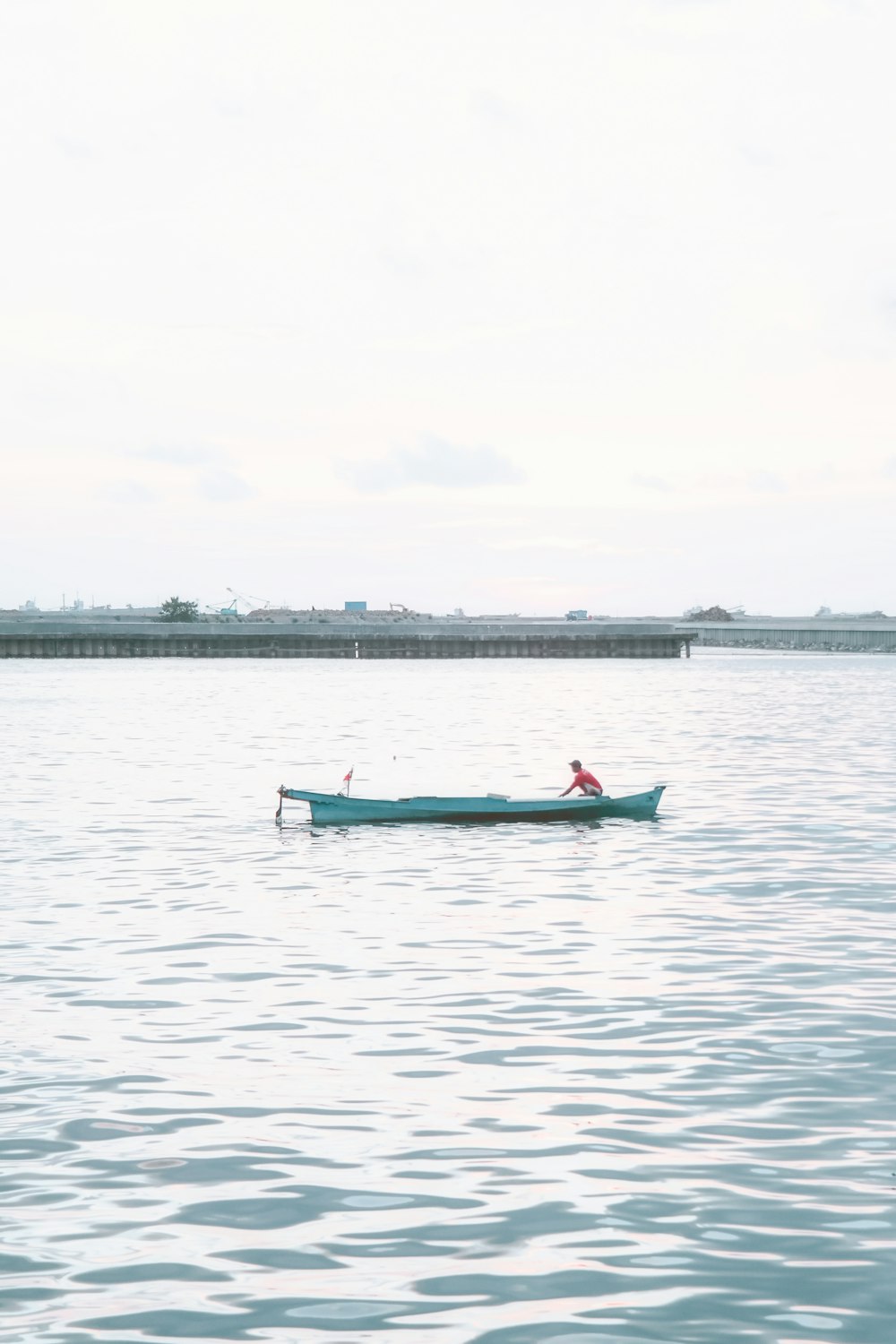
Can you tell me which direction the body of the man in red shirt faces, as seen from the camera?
to the viewer's left

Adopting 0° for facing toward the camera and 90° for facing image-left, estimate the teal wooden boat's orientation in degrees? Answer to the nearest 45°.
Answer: approximately 270°
